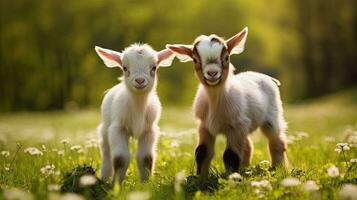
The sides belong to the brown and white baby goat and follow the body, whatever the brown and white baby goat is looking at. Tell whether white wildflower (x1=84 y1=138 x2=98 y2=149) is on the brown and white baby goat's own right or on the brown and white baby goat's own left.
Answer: on the brown and white baby goat's own right

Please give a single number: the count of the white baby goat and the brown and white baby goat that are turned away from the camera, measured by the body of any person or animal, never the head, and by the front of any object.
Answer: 0

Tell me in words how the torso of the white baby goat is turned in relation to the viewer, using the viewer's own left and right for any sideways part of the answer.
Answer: facing the viewer

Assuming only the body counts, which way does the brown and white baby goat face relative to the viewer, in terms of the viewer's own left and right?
facing the viewer and to the left of the viewer

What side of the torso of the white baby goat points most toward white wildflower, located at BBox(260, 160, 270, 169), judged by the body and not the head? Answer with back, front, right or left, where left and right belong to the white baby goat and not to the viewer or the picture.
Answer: left

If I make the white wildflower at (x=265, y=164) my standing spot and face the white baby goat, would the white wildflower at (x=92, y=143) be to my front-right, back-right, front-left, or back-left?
front-right
